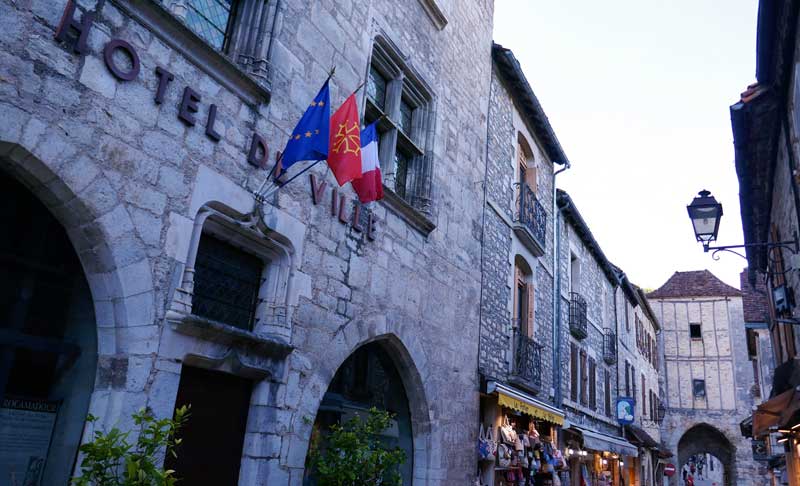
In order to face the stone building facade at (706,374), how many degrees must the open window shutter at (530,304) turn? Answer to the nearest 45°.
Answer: approximately 90° to its left

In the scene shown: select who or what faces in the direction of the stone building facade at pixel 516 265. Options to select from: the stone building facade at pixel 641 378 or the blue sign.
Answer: the blue sign

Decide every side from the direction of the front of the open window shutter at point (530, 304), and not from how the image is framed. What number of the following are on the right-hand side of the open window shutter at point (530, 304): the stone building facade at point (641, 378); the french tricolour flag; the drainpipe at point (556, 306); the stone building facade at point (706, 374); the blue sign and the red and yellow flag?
2

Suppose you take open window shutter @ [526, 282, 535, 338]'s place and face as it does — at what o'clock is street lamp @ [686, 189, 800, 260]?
The street lamp is roughly at 2 o'clock from the open window shutter.

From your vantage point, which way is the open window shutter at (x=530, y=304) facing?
to the viewer's right

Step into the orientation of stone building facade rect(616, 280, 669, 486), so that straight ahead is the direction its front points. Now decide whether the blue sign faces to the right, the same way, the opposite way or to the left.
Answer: to the right

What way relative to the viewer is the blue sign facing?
toward the camera

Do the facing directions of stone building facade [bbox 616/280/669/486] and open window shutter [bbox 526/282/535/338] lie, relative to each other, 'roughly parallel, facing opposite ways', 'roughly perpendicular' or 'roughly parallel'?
roughly parallel

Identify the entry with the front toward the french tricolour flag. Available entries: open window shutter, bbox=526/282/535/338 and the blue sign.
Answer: the blue sign

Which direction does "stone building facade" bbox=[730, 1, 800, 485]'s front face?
to the viewer's left

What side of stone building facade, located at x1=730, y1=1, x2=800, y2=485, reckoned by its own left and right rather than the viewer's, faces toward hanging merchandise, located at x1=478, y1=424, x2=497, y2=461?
front

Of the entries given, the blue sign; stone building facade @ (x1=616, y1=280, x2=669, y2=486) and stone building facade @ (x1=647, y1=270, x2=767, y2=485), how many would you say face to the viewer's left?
0

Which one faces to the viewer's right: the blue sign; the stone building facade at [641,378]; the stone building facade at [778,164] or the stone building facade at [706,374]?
the stone building facade at [641,378]

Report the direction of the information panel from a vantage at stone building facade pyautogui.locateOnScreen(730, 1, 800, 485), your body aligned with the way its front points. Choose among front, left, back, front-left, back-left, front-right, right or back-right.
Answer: front-left

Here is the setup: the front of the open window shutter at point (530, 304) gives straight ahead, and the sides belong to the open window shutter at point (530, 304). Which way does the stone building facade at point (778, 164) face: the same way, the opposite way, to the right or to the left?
the opposite way

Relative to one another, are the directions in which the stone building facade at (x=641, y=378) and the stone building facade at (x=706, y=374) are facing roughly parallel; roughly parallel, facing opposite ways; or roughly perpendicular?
roughly perpendicular

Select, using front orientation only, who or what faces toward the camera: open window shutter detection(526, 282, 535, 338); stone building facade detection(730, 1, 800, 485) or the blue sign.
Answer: the blue sign

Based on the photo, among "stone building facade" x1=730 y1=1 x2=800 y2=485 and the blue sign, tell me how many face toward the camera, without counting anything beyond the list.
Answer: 1

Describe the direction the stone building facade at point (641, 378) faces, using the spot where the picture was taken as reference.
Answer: facing to the right of the viewer
